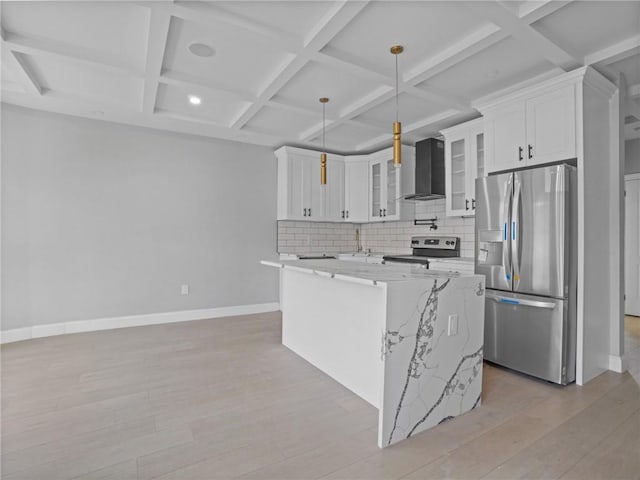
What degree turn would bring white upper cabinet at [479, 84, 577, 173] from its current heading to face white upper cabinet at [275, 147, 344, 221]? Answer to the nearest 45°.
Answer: approximately 45° to its right

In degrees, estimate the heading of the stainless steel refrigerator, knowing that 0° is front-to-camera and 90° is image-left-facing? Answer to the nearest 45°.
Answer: approximately 45°

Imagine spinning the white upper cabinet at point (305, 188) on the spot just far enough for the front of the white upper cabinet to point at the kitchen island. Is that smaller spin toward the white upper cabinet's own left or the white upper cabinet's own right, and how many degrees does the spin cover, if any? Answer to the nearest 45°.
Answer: approximately 45° to the white upper cabinet's own right

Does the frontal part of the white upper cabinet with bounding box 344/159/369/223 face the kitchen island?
yes

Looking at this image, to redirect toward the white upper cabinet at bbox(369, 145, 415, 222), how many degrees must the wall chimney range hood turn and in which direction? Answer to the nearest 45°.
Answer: approximately 90° to its right

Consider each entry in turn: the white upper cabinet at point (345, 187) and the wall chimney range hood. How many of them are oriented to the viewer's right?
0

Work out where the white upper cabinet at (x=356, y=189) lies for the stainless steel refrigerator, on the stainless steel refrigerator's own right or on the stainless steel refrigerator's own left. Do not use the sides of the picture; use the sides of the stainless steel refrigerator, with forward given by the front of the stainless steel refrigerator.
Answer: on the stainless steel refrigerator's own right

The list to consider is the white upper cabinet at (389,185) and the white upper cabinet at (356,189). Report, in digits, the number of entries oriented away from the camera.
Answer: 0

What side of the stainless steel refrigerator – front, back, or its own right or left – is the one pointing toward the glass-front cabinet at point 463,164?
right

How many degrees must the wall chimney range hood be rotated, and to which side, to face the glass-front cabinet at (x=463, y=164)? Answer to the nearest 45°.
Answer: approximately 90° to its left

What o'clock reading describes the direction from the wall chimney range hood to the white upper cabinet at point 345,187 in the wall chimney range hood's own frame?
The white upper cabinet is roughly at 2 o'clock from the wall chimney range hood.

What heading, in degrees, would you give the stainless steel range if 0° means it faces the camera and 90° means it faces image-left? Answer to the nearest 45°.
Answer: approximately 45°
